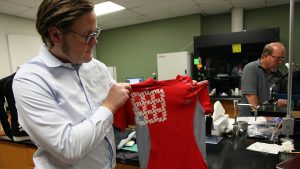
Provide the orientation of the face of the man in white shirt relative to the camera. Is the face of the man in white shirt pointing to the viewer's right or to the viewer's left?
to the viewer's right

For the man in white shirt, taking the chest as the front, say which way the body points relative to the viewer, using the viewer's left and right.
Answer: facing the viewer and to the right of the viewer

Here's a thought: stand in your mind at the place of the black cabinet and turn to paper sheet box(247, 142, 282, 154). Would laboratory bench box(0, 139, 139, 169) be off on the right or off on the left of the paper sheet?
right

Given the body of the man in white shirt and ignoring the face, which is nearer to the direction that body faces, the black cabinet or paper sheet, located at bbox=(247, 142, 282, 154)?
the paper sheet

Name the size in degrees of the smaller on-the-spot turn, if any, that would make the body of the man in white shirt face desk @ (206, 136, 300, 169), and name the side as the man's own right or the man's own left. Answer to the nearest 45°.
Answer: approximately 45° to the man's own left

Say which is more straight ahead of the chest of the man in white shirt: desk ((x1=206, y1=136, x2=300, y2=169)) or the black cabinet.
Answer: the desk

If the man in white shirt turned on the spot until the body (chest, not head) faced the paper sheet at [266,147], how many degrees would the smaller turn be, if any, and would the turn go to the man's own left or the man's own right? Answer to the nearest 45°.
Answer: approximately 45° to the man's own left

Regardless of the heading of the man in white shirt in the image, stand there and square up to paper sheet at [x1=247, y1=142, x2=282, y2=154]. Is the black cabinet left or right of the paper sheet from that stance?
left

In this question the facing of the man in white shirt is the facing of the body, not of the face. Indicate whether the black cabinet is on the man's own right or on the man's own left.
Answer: on the man's own left
